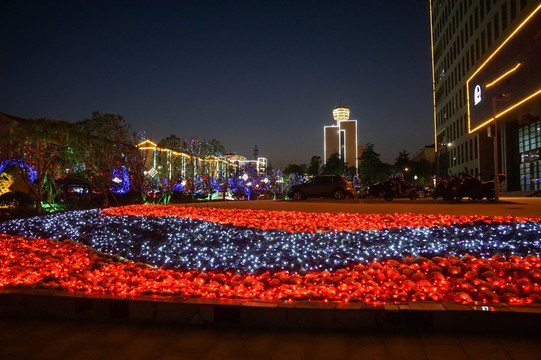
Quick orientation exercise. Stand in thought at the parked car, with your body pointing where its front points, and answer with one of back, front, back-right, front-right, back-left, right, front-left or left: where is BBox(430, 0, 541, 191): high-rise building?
back-right

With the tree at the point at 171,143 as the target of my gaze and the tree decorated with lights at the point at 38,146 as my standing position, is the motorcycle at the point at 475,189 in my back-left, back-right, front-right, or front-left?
front-right

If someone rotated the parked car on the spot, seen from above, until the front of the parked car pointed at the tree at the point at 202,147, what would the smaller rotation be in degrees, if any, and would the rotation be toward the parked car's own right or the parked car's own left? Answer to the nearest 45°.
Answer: approximately 45° to the parked car's own right

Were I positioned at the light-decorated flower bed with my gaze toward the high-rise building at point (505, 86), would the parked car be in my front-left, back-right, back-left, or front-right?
front-left

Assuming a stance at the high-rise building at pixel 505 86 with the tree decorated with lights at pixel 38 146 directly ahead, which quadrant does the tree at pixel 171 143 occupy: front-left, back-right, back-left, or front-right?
front-right

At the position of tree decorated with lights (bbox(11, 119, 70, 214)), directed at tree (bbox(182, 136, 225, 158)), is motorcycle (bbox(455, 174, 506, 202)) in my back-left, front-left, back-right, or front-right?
front-right

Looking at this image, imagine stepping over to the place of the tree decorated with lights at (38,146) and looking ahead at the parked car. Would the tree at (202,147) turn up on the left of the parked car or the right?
left

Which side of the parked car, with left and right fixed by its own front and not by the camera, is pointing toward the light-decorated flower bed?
left

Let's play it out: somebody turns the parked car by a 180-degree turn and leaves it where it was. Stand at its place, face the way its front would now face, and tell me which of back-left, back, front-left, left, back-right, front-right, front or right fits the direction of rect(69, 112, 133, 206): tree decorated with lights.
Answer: back

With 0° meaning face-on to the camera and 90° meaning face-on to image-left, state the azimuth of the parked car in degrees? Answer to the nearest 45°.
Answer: approximately 90°

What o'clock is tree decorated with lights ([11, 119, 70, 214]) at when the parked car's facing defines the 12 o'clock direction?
The tree decorated with lights is roughly at 11 o'clock from the parked car.

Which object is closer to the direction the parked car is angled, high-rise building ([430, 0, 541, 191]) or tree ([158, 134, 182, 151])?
the tree

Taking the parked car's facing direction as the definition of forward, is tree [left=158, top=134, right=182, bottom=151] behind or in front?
in front

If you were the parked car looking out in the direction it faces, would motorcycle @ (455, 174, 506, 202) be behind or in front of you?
behind
